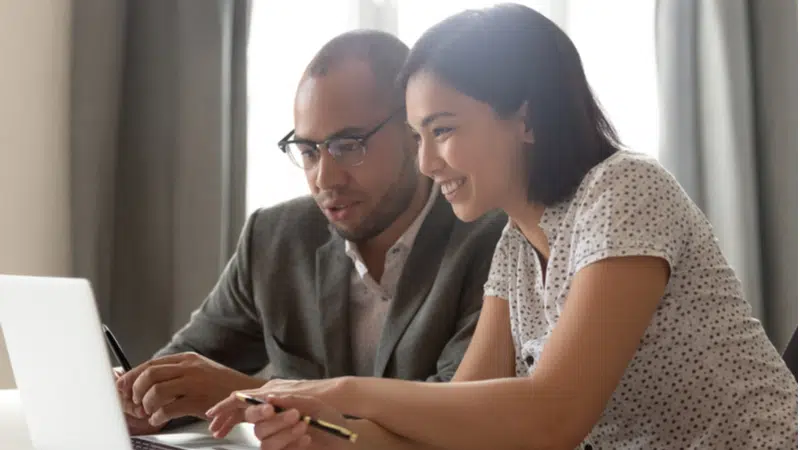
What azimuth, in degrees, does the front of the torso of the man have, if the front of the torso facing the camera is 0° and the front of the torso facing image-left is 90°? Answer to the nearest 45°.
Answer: approximately 45°

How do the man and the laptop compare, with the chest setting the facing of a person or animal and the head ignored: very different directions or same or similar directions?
very different directions

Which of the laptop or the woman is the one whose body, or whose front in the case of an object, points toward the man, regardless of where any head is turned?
the laptop

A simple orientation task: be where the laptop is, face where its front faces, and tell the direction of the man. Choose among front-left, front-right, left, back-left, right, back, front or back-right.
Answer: front

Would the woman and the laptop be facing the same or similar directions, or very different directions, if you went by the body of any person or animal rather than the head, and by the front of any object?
very different directions

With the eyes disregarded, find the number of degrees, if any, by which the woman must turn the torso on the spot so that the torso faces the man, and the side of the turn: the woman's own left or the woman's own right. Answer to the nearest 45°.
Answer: approximately 90° to the woman's own right

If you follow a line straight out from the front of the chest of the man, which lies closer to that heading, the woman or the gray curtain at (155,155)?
the woman

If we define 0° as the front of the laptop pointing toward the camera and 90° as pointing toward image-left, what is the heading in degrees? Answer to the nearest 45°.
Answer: approximately 225°

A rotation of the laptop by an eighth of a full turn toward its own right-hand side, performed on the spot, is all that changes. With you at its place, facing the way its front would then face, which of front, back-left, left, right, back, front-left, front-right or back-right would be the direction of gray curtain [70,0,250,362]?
left

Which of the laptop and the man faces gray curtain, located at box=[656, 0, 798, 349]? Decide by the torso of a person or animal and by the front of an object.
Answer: the laptop

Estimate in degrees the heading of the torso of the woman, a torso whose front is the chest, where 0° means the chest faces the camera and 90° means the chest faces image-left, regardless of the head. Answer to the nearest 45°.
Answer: approximately 45°

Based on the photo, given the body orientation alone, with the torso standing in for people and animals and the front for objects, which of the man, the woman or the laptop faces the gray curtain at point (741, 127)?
the laptop

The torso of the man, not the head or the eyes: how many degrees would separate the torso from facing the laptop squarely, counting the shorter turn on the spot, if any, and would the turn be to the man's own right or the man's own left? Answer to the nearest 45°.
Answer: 0° — they already face it

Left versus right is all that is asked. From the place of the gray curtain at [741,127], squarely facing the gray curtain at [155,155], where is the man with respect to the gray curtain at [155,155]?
left

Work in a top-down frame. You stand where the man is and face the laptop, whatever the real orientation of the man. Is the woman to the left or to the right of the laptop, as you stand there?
left

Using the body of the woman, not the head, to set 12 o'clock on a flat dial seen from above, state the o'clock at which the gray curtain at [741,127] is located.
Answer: The gray curtain is roughly at 5 o'clock from the woman.

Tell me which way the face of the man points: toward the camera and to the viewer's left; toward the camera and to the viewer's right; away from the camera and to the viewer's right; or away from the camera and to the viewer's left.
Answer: toward the camera and to the viewer's left

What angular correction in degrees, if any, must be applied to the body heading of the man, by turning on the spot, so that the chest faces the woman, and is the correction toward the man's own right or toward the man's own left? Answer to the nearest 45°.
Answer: approximately 90° to the man's own left
